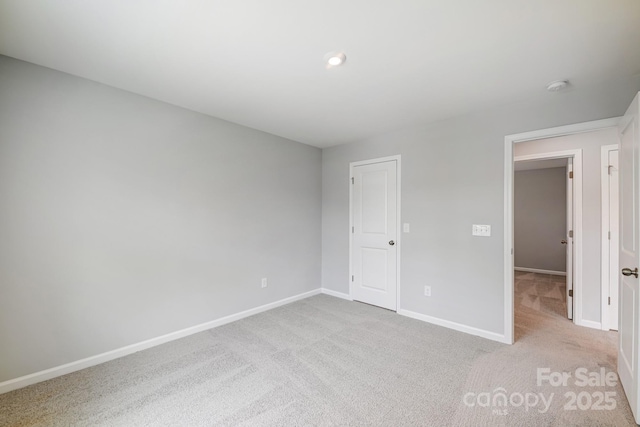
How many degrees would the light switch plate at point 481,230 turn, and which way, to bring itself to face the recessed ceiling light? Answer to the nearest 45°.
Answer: approximately 45° to its right

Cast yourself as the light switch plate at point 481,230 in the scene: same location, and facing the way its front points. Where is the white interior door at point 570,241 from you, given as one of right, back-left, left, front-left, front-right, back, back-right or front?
back-left

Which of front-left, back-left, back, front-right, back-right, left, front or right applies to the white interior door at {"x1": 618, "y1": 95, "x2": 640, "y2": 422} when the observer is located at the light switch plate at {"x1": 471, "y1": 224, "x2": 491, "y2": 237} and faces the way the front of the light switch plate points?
front-left

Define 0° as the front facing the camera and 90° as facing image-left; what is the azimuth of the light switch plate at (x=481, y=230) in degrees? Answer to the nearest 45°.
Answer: approximately 0°

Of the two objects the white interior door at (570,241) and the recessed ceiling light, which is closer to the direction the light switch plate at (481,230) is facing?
the recessed ceiling light
